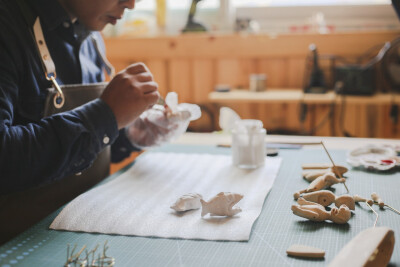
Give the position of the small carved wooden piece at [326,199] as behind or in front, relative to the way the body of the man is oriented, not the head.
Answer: in front

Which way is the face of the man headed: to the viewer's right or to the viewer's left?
to the viewer's right

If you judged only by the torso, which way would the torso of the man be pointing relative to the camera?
to the viewer's right

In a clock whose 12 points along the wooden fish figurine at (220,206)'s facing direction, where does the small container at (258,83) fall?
The small container is roughly at 9 o'clock from the wooden fish figurine.

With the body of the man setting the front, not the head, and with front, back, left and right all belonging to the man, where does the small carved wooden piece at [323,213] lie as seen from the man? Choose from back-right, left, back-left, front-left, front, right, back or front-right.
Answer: front-right

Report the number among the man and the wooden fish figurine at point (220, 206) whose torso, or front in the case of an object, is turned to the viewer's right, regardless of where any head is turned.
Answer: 2

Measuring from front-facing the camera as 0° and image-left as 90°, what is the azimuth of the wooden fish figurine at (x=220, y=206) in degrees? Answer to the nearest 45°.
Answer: approximately 270°
